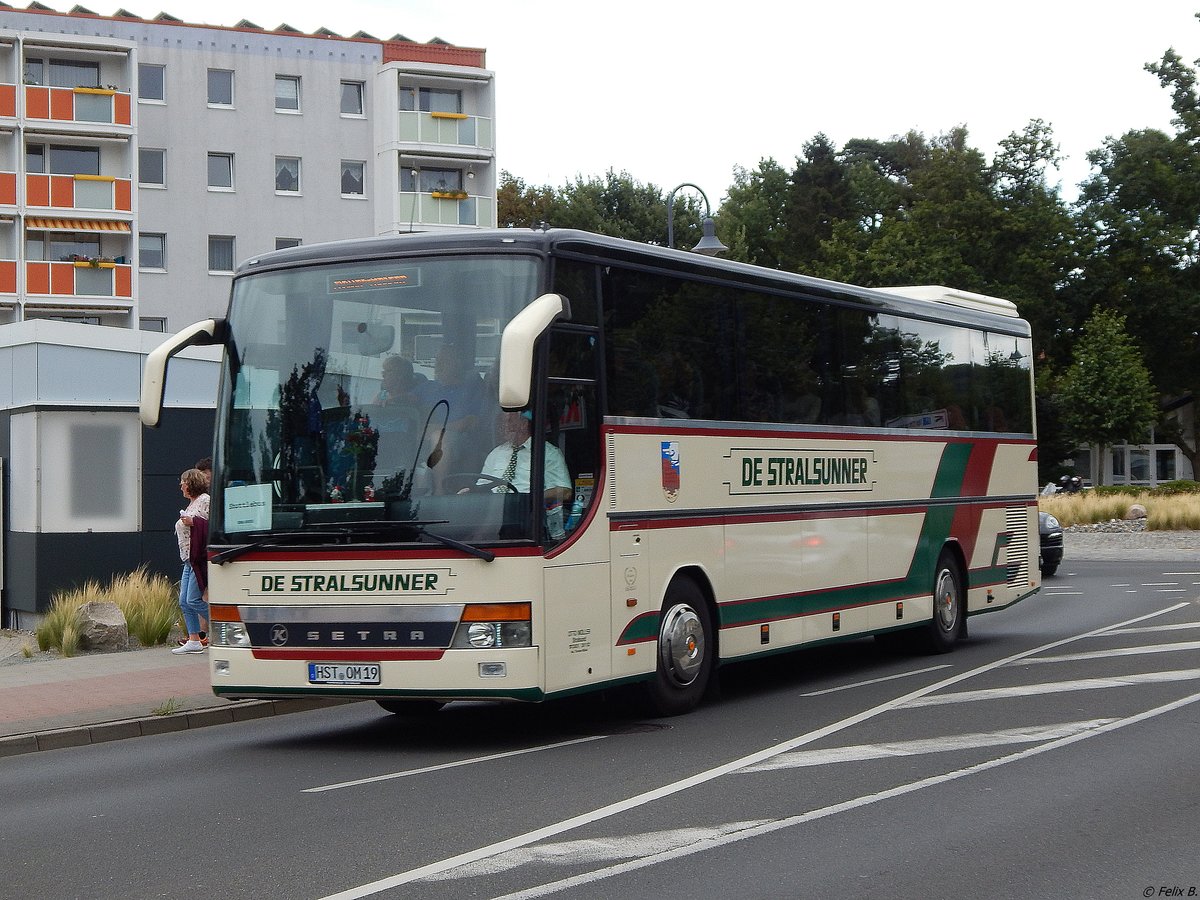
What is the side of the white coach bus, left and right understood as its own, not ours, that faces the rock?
right

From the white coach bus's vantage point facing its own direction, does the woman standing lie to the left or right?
on its right

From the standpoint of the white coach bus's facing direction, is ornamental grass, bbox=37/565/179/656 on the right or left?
on its right
